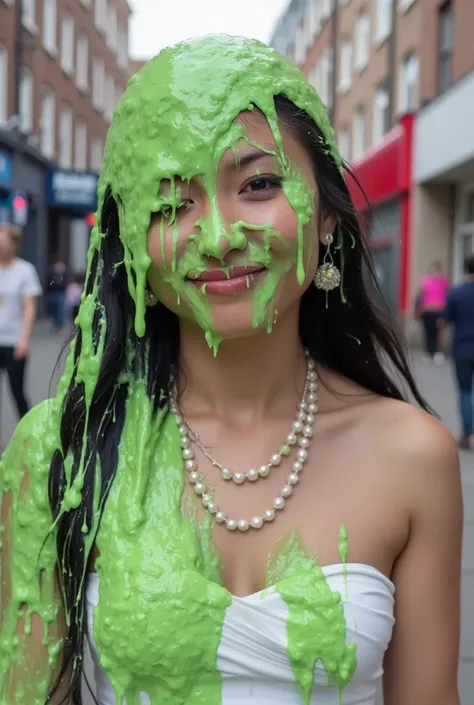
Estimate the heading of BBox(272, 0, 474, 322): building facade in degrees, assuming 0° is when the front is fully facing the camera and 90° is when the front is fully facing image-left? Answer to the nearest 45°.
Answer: approximately 45°

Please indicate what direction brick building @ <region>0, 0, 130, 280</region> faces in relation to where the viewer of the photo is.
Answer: facing the viewer and to the right of the viewer

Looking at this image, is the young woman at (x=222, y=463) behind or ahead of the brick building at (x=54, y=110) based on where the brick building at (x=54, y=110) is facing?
ahead

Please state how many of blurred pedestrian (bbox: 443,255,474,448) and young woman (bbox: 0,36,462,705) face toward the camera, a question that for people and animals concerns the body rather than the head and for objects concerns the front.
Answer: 1

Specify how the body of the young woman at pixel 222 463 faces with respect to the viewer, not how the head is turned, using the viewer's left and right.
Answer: facing the viewer

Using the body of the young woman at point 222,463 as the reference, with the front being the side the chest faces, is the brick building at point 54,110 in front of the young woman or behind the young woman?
behind

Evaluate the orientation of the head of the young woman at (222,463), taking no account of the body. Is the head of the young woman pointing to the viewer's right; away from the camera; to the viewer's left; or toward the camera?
toward the camera

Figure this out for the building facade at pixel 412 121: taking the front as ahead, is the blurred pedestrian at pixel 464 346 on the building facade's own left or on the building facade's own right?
on the building facade's own left

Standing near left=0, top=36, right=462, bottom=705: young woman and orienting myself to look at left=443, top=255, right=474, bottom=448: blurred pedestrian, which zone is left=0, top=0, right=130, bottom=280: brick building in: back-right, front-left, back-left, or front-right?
front-left

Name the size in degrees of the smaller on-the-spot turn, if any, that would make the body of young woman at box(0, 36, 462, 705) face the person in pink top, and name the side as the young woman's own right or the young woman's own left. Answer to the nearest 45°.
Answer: approximately 180°

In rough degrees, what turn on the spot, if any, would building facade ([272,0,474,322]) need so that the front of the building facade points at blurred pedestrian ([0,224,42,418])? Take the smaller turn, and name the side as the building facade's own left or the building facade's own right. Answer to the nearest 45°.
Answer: approximately 45° to the building facade's own left

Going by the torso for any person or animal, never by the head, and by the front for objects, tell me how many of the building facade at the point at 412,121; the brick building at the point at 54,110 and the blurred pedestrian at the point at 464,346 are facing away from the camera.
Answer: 1

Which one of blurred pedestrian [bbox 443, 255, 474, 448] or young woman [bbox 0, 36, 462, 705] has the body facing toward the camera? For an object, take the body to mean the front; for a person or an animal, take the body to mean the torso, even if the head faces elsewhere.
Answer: the young woman

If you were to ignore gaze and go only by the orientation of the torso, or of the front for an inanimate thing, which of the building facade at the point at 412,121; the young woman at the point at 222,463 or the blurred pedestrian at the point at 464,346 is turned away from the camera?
the blurred pedestrian

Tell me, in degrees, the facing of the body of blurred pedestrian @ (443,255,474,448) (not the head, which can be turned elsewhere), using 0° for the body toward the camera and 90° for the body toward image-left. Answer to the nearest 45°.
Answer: approximately 180°

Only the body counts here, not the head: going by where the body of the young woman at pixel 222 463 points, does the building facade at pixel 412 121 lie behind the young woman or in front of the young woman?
behind
